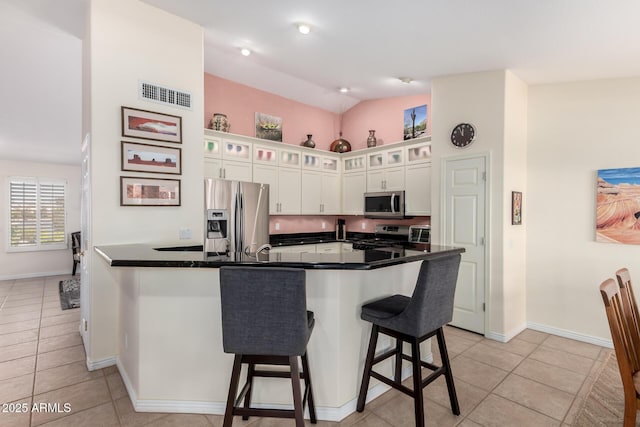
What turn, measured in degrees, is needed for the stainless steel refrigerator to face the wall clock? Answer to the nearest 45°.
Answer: approximately 45° to its left

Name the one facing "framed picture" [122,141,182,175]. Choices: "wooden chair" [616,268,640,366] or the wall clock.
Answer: the wall clock

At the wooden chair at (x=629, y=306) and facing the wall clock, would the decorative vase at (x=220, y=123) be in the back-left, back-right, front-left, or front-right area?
front-left

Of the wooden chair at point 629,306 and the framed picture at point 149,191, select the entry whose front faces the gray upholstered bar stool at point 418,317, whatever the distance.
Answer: the framed picture

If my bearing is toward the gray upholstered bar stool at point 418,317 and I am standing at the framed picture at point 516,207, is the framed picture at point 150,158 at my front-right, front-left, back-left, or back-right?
front-right

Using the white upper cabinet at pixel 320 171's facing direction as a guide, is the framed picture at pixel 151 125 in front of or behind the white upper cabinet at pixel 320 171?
in front

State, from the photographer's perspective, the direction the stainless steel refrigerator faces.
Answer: facing the viewer and to the right of the viewer

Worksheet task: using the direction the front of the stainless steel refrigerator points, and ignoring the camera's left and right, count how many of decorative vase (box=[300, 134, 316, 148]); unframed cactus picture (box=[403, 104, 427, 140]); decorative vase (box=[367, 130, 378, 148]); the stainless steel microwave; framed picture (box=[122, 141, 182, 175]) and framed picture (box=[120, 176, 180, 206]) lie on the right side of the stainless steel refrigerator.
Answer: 2

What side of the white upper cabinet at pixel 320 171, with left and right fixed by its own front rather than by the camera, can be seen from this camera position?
front

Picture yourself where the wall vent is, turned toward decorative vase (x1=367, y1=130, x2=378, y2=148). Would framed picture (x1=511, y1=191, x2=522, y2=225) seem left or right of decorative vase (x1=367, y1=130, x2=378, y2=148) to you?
right

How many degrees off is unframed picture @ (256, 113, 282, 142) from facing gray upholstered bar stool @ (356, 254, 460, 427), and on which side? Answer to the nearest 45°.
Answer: approximately 45° to its right

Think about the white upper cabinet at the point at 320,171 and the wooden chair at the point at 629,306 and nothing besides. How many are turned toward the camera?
1

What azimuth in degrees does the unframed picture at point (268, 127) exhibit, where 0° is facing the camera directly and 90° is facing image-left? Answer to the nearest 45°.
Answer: approximately 315°

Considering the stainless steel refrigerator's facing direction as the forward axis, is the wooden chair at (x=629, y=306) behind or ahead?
ahead

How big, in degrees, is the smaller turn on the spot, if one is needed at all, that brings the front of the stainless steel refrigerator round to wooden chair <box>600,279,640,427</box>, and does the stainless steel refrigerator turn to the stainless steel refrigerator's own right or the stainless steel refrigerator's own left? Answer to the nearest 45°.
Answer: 0° — it already faces it

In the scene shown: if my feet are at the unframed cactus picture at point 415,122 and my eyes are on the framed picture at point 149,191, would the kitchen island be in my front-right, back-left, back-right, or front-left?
front-left

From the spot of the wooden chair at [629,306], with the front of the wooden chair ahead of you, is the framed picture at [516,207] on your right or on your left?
on your left

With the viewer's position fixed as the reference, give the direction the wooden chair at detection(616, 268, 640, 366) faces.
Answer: facing to the right of the viewer

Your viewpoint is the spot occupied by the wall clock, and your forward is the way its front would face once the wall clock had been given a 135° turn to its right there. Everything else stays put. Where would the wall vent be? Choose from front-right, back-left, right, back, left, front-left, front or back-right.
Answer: back-left

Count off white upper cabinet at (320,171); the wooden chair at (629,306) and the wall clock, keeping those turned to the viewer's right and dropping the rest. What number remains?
1

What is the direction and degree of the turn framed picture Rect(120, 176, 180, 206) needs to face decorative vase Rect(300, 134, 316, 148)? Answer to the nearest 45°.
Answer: approximately 90° to its left
